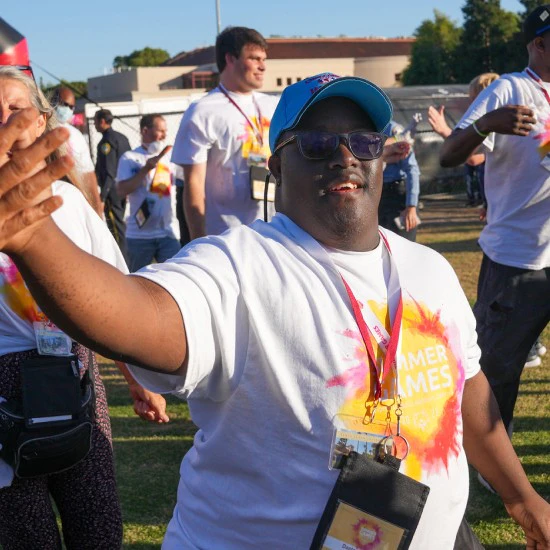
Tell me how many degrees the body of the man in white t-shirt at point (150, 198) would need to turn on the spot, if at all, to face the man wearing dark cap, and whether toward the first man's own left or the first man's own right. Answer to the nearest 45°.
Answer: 0° — they already face them

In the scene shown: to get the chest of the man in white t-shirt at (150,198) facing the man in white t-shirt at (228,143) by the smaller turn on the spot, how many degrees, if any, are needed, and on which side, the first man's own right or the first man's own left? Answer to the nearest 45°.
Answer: approximately 45° to the first man's own right

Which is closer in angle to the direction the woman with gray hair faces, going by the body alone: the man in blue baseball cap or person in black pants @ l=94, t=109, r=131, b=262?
the man in blue baseball cap

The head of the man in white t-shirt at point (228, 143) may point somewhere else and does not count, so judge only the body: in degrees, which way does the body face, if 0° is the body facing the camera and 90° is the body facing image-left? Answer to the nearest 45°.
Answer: approximately 315°
